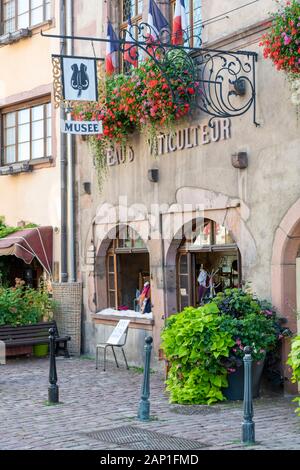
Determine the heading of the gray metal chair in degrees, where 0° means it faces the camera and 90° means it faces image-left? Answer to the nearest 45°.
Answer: approximately 45°

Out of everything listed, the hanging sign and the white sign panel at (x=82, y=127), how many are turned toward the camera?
2

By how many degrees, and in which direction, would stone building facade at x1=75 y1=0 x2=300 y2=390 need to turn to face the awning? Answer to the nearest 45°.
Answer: approximately 90° to its right

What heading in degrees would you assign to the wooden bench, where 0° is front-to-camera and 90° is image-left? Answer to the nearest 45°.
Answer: approximately 315°
